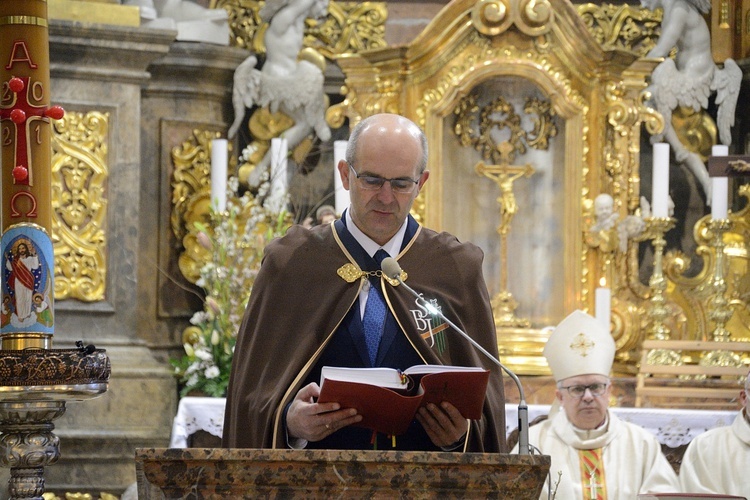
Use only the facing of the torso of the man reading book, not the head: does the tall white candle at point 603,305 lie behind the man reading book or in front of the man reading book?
behind

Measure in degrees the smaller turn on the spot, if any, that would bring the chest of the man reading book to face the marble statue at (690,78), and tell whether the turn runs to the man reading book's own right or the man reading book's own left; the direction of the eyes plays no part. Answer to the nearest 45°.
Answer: approximately 135° to the man reading book's own left

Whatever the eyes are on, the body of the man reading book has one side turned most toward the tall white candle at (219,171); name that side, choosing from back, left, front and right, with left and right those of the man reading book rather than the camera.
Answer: back

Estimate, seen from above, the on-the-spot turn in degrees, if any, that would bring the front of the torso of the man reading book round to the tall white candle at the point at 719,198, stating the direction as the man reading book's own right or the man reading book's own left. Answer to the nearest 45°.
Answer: approximately 135° to the man reading book's own left

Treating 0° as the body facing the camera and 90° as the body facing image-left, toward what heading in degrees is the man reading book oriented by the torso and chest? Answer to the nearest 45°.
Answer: approximately 0°

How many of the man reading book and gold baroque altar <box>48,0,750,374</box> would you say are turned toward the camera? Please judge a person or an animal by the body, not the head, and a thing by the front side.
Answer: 2

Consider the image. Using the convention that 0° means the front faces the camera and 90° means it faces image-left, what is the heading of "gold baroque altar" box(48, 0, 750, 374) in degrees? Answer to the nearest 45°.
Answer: approximately 0°
